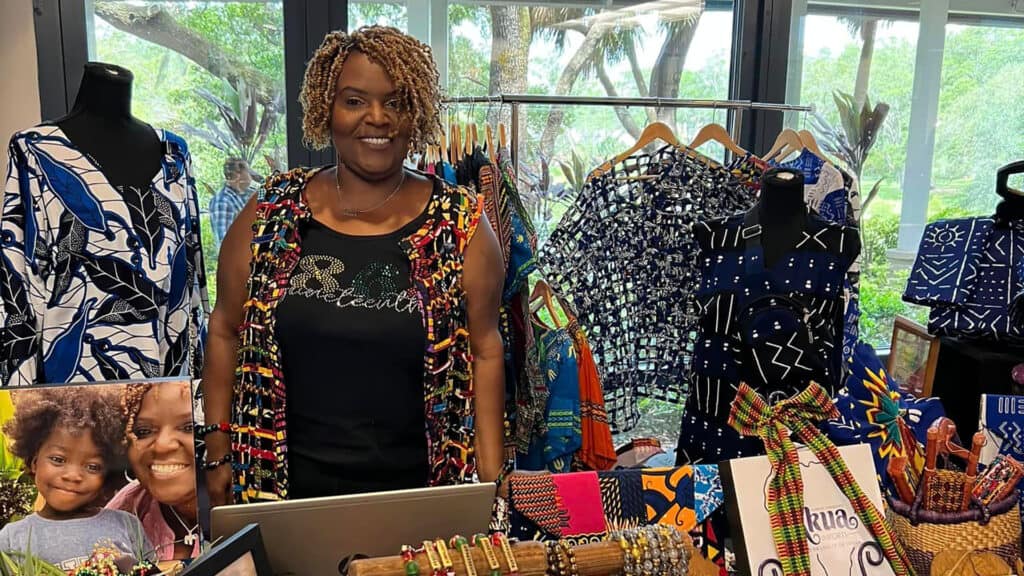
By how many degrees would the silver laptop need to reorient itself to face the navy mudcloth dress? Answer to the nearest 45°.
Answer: approximately 45° to its right

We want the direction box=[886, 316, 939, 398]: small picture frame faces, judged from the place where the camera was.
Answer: facing the viewer and to the left of the viewer

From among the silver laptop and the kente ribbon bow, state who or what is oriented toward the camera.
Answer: the kente ribbon bow

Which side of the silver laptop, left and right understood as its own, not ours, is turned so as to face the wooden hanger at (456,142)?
front

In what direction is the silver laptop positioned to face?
away from the camera

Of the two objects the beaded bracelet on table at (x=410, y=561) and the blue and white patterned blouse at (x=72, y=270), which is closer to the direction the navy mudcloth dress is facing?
the beaded bracelet on table

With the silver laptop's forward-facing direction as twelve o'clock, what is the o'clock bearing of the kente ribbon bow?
The kente ribbon bow is roughly at 3 o'clock from the silver laptop.

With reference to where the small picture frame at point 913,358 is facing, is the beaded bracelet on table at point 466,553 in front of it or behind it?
in front

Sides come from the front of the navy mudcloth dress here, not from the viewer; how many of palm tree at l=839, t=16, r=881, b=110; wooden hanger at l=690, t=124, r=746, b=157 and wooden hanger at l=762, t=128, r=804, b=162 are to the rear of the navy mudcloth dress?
3

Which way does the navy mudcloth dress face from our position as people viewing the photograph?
facing the viewer

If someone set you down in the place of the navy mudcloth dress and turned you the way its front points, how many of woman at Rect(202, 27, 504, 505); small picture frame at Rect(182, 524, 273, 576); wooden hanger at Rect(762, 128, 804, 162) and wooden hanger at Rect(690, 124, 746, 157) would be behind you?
2

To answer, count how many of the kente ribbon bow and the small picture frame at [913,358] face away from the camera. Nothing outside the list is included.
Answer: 0

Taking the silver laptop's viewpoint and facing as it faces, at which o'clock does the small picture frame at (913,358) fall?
The small picture frame is roughly at 2 o'clock from the silver laptop.
